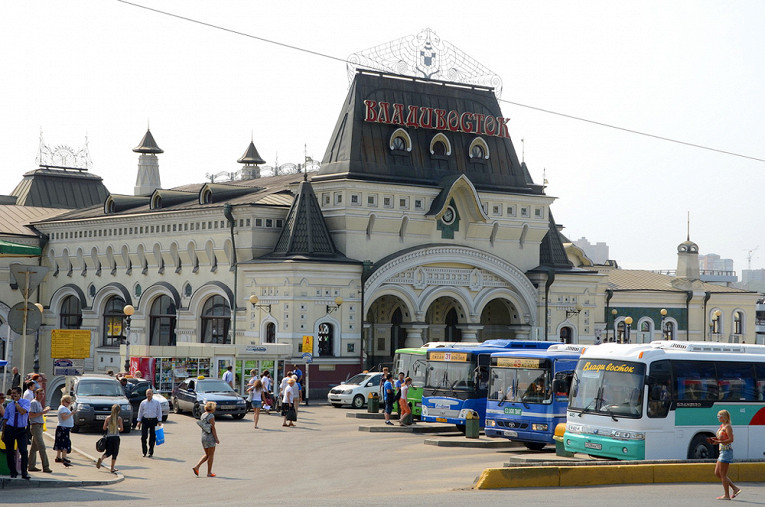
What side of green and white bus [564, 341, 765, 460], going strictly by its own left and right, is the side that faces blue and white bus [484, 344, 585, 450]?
right

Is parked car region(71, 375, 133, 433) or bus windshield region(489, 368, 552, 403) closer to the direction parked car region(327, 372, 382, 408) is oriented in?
the parked car

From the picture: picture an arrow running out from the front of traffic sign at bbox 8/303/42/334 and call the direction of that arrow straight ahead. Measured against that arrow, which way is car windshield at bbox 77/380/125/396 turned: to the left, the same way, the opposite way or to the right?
the opposite way

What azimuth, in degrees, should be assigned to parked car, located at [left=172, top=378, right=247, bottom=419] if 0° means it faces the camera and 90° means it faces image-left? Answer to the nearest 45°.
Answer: approximately 315°

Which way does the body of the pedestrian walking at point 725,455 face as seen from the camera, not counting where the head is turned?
to the viewer's left

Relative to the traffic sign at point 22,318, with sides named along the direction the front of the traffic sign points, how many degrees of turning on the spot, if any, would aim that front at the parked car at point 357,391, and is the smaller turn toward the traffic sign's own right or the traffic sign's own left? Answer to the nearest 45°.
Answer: approximately 45° to the traffic sign's own right

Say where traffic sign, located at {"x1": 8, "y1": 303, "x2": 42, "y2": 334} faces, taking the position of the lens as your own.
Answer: facing away from the viewer

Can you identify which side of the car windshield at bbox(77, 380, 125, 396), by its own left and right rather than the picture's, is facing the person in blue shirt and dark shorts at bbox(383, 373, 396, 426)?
left

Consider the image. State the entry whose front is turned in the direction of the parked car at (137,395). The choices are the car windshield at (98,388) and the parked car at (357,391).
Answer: the parked car at (357,391)

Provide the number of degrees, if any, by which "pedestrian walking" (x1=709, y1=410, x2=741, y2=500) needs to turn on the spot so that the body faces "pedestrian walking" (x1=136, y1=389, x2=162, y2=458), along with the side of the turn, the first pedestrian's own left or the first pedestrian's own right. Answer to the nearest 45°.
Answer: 0° — they already face them

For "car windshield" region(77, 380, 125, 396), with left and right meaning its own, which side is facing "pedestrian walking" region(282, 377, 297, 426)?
left

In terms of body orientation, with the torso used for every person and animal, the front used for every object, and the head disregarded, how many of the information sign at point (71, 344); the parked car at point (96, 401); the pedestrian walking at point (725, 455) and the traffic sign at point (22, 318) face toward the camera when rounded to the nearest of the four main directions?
2
